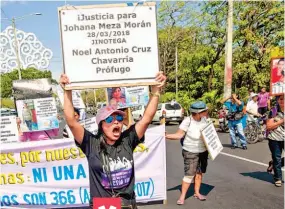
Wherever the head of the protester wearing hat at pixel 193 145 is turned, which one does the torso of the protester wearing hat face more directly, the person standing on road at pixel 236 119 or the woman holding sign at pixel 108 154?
the woman holding sign

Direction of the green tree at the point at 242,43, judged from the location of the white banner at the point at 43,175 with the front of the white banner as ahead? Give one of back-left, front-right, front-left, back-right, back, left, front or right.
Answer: back-left

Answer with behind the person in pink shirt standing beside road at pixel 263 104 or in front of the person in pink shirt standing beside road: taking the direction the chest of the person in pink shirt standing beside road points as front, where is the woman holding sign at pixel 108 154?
in front

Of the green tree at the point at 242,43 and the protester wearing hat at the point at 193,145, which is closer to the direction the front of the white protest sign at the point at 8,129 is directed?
the protester wearing hat

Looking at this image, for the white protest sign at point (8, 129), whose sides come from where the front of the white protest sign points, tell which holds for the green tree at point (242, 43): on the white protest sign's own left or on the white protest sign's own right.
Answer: on the white protest sign's own left

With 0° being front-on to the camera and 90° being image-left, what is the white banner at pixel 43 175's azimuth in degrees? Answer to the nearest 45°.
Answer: approximately 0°

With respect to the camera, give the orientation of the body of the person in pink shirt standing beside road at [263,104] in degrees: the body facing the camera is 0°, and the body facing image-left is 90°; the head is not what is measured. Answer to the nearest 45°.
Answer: approximately 0°

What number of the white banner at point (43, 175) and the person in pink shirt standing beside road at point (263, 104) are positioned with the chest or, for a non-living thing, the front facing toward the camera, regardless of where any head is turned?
2

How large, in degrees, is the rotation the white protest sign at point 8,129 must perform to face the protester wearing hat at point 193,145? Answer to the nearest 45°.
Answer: approximately 45° to its left
